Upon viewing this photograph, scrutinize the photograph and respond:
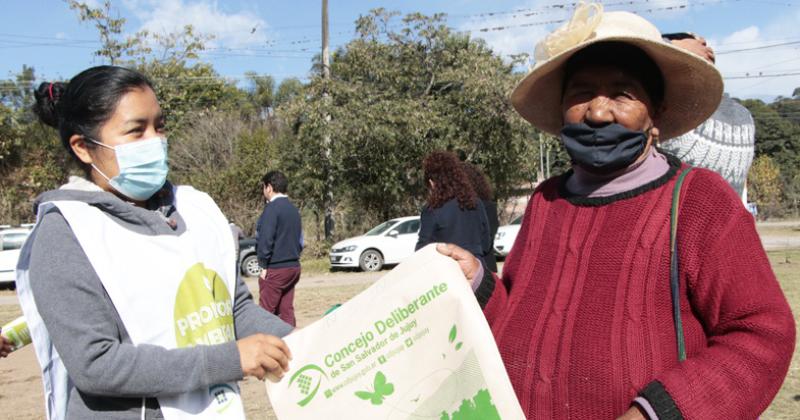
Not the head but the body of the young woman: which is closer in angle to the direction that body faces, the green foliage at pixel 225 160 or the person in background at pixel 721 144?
the person in background

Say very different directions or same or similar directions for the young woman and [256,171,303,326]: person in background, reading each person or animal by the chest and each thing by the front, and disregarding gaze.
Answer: very different directions

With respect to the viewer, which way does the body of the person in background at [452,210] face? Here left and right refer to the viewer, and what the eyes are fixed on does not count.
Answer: facing away from the viewer and to the left of the viewer

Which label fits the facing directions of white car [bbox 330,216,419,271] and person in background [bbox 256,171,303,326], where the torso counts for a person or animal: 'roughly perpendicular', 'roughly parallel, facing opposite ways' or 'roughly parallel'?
roughly perpendicular

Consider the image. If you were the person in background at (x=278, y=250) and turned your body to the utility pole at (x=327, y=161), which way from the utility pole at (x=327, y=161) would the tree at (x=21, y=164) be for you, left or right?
left

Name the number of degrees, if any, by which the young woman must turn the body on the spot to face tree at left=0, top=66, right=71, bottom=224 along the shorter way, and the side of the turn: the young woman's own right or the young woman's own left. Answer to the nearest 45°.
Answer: approximately 135° to the young woman's own left

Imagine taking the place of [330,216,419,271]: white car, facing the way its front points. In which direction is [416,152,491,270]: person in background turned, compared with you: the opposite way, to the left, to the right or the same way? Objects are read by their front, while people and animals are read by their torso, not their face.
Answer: to the right

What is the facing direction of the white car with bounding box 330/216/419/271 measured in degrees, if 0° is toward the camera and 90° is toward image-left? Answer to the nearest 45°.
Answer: approximately 45°

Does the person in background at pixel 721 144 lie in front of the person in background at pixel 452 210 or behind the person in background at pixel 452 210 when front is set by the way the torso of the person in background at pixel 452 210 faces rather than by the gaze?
behind

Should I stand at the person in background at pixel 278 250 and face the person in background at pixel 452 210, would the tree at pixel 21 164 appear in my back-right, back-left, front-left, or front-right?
back-left

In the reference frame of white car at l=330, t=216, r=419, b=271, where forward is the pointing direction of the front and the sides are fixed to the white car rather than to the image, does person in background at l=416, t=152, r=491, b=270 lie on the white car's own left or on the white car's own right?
on the white car's own left

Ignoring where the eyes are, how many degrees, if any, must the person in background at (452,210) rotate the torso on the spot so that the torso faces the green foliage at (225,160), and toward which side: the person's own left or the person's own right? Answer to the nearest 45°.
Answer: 0° — they already face it

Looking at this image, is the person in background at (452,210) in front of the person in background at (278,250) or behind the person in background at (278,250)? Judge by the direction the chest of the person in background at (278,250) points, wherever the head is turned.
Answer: behind
